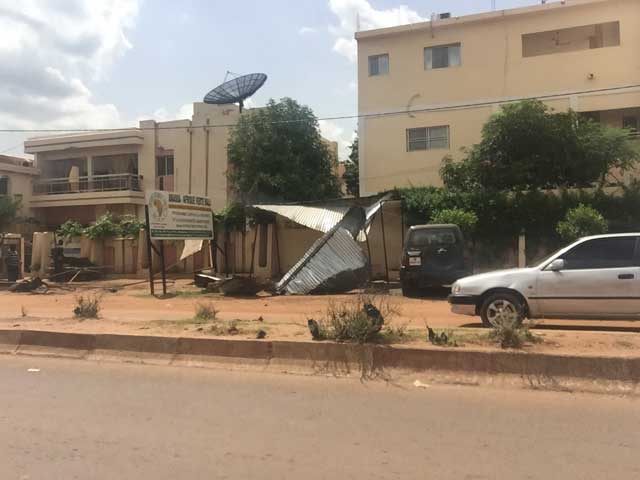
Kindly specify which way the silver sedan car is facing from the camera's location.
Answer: facing to the left of the viewer

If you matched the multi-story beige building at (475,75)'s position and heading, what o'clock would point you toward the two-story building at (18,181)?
The two-story building is roughly at 3 o'clock from the multi-story beige building.

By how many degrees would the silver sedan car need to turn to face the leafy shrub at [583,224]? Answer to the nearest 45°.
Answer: approximately 90° to its right

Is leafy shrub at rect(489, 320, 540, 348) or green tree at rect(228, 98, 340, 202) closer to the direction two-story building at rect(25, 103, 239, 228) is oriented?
the leafy shrub

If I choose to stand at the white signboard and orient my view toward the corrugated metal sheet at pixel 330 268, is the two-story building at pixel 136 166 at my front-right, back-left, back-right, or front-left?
back-left

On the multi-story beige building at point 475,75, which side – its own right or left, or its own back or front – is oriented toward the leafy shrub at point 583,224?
front

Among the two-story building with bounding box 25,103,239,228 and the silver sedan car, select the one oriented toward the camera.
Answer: the two-story building

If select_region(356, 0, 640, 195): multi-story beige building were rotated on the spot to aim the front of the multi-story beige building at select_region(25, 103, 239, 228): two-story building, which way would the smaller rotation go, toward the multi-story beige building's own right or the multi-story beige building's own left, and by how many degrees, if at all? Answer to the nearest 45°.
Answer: approximately 90° to the multi-story beige building's own right

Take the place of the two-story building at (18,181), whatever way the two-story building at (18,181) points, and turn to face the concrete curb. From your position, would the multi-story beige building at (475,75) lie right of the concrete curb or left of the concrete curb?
left

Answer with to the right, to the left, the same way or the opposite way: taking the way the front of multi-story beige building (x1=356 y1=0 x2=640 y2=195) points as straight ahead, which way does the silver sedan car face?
to the right

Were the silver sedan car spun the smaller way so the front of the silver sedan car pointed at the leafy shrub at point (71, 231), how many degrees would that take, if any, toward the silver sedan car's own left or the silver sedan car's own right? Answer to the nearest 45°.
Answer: approximately 45° to the silver sedan car's own right

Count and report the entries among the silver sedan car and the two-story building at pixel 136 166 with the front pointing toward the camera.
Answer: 1

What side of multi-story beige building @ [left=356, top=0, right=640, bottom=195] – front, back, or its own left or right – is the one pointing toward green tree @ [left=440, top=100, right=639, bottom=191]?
front

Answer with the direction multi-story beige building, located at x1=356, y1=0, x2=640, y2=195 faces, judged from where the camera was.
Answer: facing the viewer

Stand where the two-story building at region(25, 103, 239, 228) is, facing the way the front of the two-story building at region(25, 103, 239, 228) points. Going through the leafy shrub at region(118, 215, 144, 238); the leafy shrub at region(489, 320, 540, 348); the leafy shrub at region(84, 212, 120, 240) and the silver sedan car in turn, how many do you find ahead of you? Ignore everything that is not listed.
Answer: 4

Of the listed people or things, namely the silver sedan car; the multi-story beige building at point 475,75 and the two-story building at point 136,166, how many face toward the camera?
2

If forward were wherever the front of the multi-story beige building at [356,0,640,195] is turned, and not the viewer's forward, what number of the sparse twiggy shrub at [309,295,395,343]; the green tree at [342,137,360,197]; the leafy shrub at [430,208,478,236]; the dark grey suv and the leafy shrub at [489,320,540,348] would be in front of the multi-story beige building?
4

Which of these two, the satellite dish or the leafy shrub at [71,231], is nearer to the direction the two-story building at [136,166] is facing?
the leafy shrub
